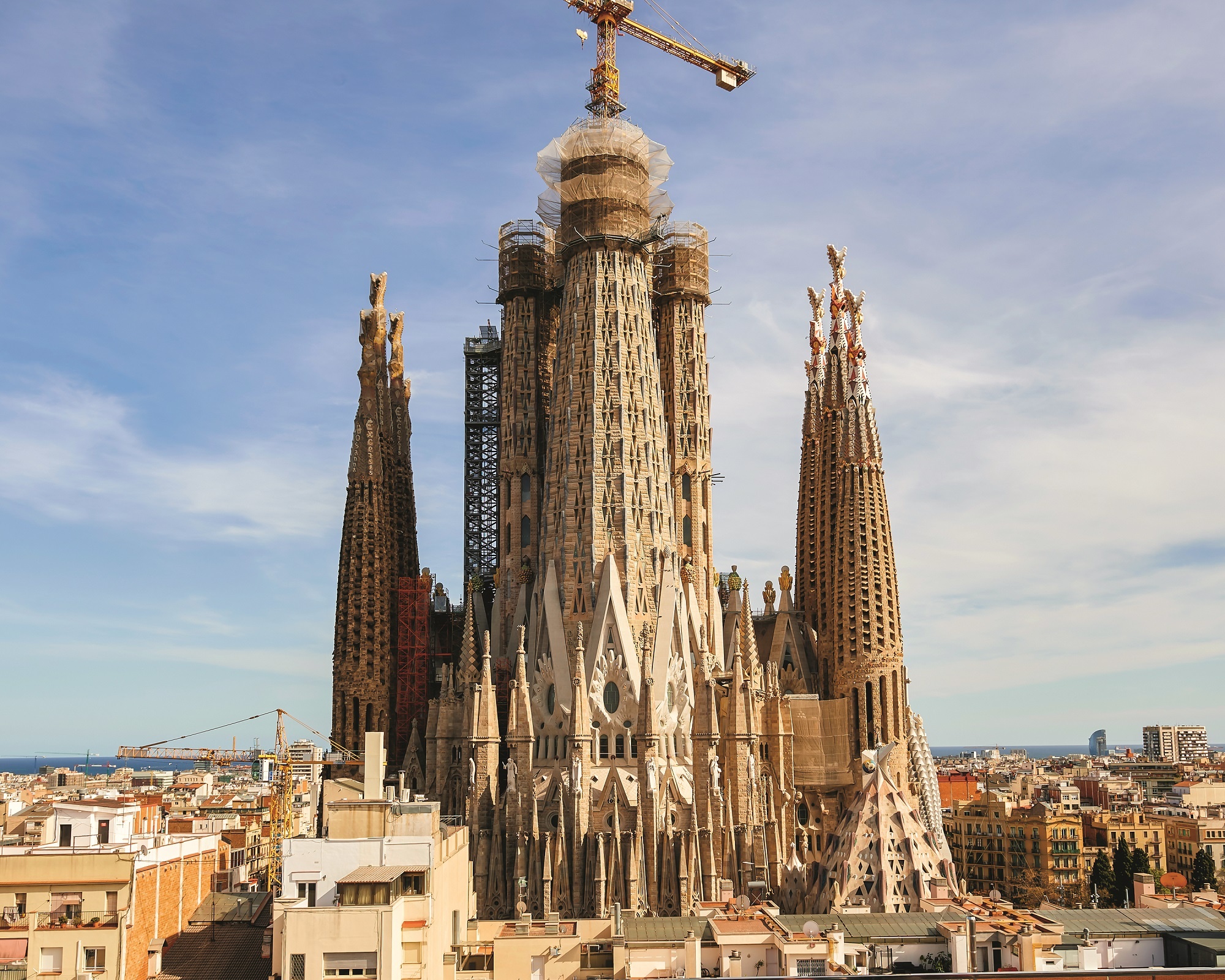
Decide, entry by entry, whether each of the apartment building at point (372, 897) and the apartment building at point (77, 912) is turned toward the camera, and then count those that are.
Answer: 2

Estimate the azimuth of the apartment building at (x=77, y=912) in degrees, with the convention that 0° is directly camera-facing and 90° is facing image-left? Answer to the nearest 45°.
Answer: approximately 0°

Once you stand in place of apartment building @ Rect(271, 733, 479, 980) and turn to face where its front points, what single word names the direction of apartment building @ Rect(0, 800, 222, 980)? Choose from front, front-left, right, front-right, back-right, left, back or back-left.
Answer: right

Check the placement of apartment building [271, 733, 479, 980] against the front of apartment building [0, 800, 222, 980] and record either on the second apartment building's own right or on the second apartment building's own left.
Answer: on the second apartment building's own left

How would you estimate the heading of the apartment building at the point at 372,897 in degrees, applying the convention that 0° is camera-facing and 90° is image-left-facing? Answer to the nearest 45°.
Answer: approximately 0°
